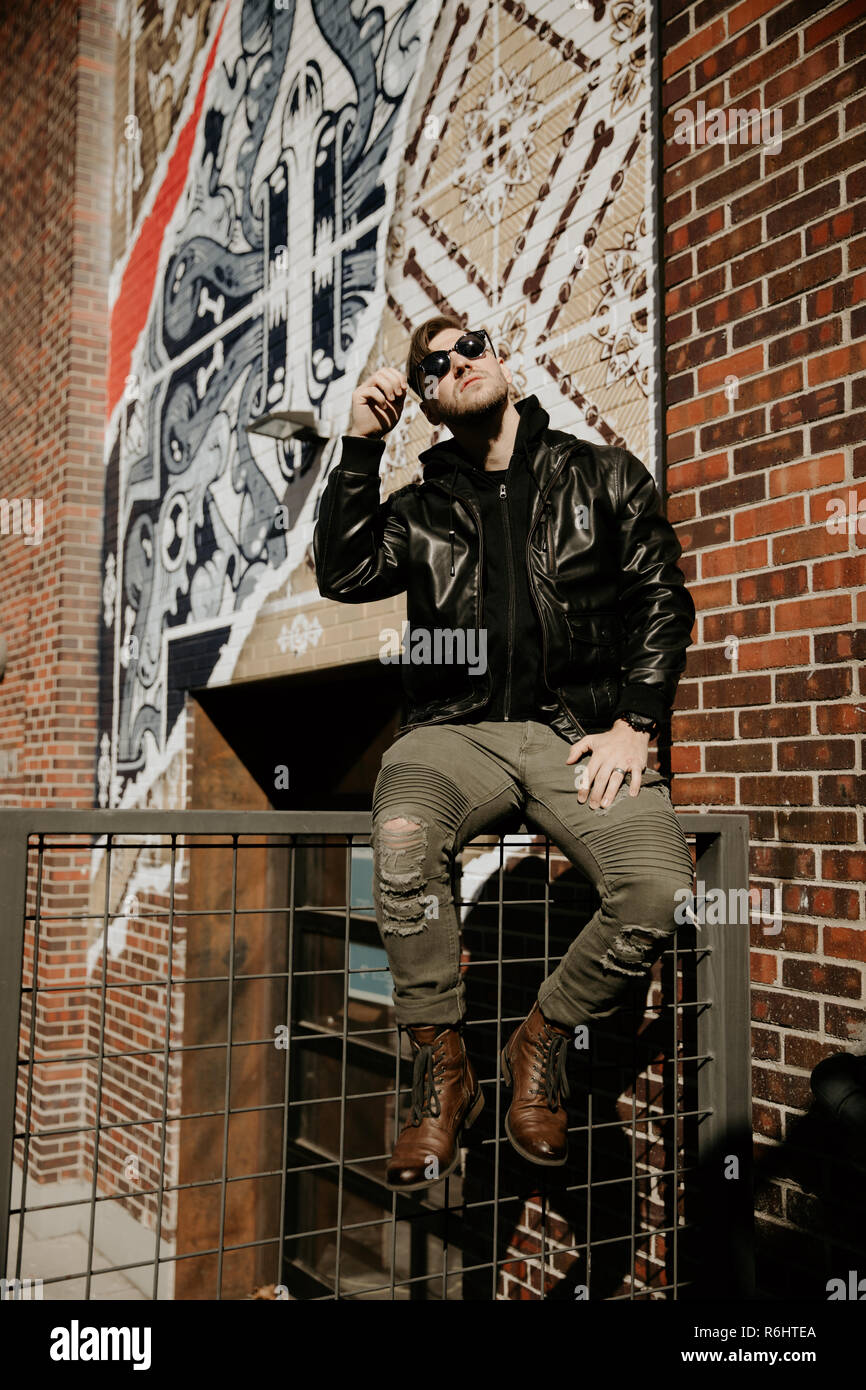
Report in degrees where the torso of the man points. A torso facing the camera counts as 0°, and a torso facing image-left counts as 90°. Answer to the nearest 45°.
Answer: approximately 0°

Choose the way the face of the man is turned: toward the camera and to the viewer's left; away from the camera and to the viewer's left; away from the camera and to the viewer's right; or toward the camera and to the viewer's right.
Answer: toward the camera and to the viewer's right
